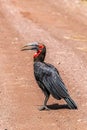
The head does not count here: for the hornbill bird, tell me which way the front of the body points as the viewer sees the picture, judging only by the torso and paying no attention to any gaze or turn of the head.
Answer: to the viewer's left
